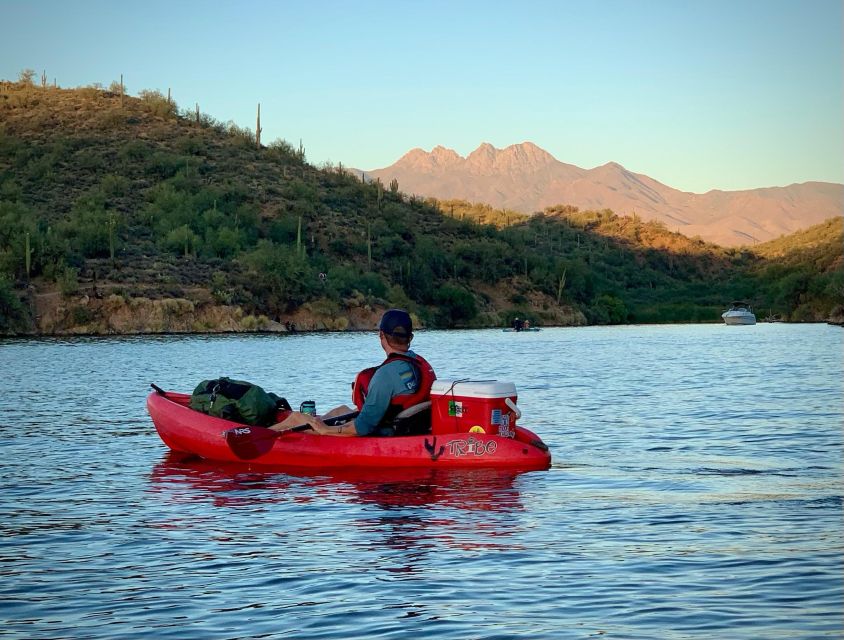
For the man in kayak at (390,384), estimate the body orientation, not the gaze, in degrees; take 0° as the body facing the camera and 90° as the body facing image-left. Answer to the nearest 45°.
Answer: approximately 90°

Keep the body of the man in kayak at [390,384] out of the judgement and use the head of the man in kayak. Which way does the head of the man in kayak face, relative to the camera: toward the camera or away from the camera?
away from the camera

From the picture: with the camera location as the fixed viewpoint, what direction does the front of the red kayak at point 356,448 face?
facing to the left of the viewer

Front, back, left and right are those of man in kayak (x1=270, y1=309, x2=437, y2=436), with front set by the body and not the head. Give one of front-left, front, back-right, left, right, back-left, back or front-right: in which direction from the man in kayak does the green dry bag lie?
front-right
